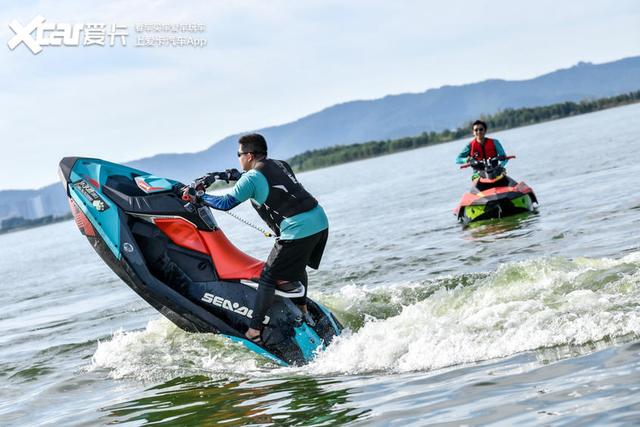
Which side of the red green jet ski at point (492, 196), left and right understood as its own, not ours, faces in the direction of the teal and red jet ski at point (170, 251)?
front

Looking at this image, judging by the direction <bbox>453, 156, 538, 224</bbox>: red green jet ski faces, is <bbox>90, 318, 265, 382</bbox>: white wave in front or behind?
in front

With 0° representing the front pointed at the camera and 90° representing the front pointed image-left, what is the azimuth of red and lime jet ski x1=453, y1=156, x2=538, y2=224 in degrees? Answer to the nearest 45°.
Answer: approximately 0°

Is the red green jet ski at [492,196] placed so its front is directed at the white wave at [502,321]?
yes
